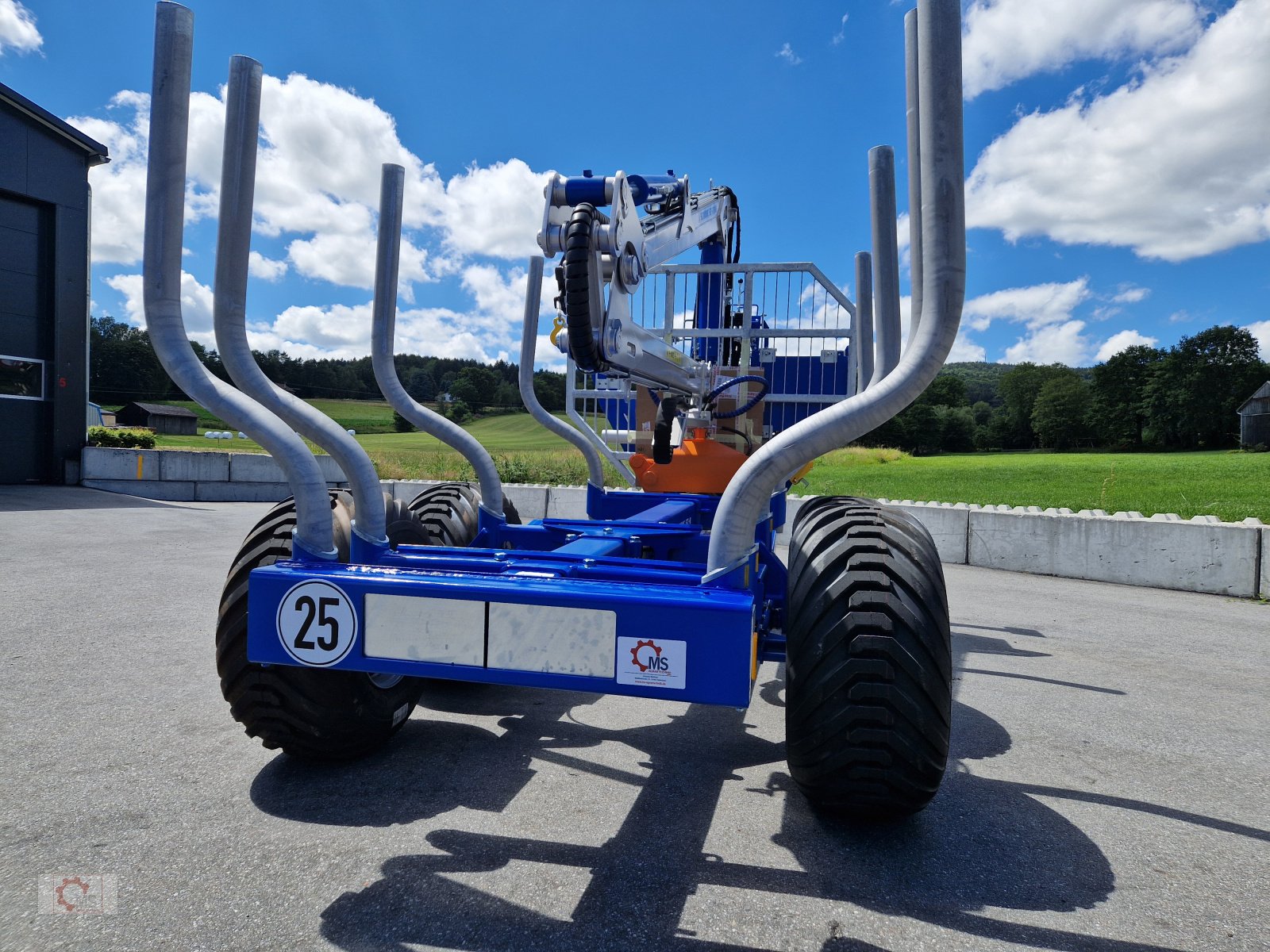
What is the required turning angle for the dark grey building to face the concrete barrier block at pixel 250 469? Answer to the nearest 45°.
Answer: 0° — it already faces it

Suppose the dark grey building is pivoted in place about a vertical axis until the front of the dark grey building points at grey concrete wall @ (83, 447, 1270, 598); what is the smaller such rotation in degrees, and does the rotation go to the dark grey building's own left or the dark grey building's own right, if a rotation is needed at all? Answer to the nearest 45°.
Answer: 0° — it already faces it

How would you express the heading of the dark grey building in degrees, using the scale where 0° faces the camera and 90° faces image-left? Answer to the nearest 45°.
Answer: approximately 315°

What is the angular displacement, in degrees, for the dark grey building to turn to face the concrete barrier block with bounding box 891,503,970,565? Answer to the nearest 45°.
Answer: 0° — it already faces it
